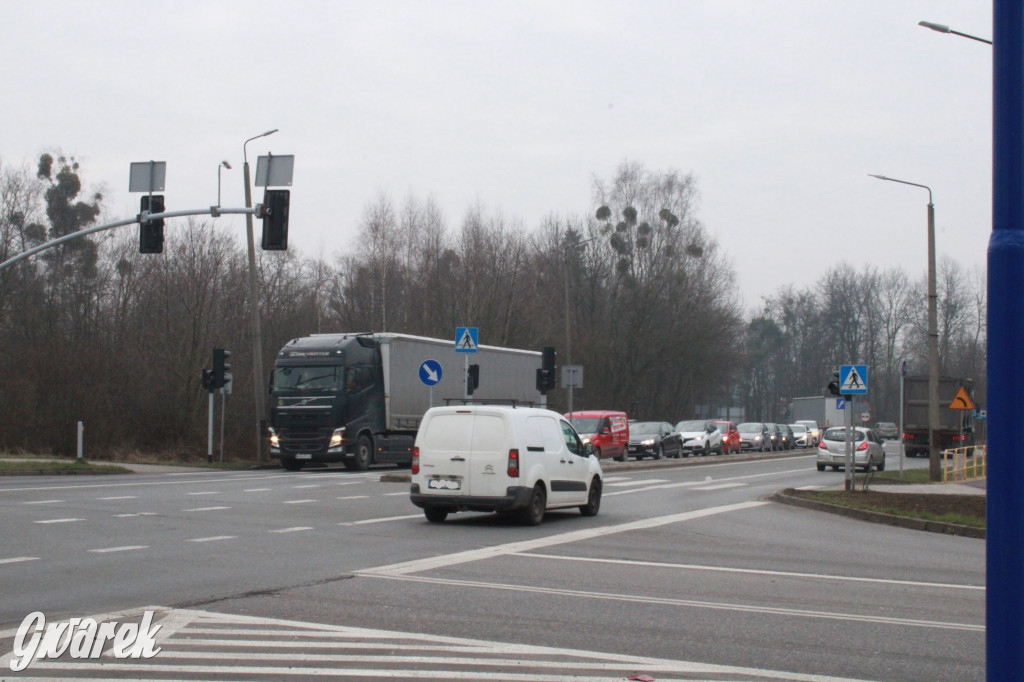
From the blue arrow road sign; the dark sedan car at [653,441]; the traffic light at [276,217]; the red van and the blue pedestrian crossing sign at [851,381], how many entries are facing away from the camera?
1

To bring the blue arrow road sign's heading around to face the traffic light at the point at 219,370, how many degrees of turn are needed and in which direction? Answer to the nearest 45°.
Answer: approximately 135° to its right

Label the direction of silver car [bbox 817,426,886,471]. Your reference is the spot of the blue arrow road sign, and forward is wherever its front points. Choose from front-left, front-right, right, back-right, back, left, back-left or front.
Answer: back-left

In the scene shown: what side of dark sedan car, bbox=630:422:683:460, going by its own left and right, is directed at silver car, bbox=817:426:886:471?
left

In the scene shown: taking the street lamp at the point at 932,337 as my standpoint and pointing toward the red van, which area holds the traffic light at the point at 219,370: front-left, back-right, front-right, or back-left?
front-left

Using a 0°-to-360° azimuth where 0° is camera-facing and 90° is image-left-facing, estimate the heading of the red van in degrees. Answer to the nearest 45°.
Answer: approximately 45°

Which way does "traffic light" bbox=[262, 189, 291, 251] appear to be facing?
away from the camera

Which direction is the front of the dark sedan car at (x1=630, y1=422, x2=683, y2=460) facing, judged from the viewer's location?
facing the viewer and to the left of the viewer

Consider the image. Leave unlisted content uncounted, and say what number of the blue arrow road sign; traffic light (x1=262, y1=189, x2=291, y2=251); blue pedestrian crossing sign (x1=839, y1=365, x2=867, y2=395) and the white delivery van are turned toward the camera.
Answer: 2

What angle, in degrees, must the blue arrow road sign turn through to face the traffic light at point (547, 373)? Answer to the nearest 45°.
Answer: approximately 135° to its left

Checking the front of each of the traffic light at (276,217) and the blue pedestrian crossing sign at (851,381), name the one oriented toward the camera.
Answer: the blue pedestrian crossing sign

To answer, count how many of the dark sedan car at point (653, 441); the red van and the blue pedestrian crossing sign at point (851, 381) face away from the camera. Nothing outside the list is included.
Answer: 0

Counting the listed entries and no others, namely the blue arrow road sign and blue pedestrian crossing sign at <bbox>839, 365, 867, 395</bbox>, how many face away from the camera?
0

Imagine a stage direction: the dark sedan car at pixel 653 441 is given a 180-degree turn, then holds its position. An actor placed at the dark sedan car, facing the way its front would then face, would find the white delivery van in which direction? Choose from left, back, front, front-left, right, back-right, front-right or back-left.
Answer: back-right

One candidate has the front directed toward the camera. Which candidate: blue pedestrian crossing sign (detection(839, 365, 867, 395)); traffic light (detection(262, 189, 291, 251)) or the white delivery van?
the blue pedestrian crossing sign

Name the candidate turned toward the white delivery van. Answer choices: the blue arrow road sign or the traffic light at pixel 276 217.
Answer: the blue arrow road sign

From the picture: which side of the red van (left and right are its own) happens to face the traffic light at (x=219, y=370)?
front

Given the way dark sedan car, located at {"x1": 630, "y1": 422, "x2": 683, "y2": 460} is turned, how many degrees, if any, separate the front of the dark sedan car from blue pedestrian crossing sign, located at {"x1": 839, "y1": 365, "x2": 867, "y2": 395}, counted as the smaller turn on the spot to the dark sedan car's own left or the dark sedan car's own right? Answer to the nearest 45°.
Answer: approximately 45° to the dark sedan car's own left

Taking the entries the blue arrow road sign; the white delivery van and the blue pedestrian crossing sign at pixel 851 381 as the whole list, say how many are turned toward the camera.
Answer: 2
